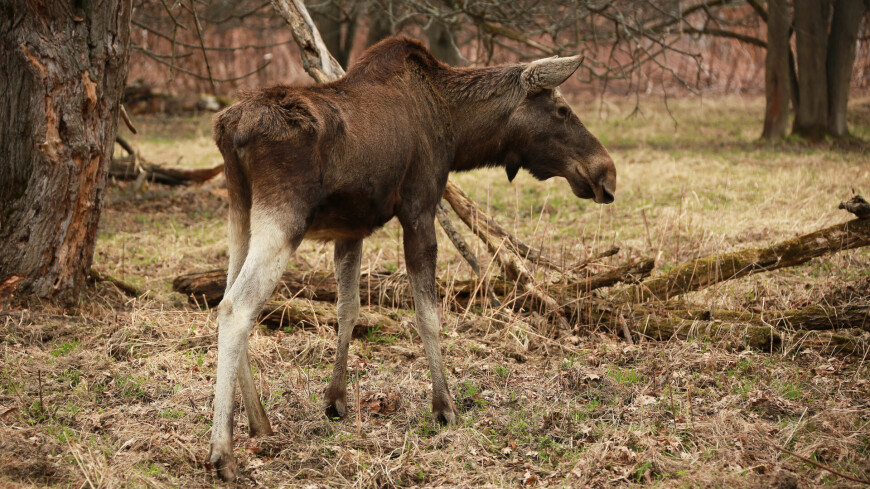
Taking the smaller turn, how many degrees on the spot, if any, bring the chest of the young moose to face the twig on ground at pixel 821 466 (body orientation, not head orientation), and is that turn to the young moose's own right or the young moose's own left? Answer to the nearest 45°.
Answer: approximately 90° to the young moose's own right

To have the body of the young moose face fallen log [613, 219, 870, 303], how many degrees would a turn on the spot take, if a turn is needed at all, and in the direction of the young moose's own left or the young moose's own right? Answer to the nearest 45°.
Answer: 0° — it already faces it

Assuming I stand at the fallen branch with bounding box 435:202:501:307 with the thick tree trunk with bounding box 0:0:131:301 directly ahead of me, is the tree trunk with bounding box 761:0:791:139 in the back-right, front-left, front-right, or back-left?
back-right

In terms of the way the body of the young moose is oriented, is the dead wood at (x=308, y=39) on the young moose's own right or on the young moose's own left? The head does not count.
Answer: on the young moose's own left

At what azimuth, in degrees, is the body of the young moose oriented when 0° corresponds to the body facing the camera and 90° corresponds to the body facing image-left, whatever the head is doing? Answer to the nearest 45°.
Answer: approximately 225°

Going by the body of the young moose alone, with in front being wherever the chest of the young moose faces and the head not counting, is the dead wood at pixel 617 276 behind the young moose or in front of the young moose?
in front

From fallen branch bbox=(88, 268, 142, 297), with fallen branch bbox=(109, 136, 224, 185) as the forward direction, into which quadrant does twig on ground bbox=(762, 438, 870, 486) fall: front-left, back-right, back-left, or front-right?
back-right

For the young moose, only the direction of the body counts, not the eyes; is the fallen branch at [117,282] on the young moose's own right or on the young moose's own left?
on the young moose's own left

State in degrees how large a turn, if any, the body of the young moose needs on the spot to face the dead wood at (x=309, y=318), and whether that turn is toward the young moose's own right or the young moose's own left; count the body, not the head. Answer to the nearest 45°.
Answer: approximately 45° to the young moose's own left

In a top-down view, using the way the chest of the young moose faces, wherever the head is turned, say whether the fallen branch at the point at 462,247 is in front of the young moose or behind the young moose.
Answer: in front
